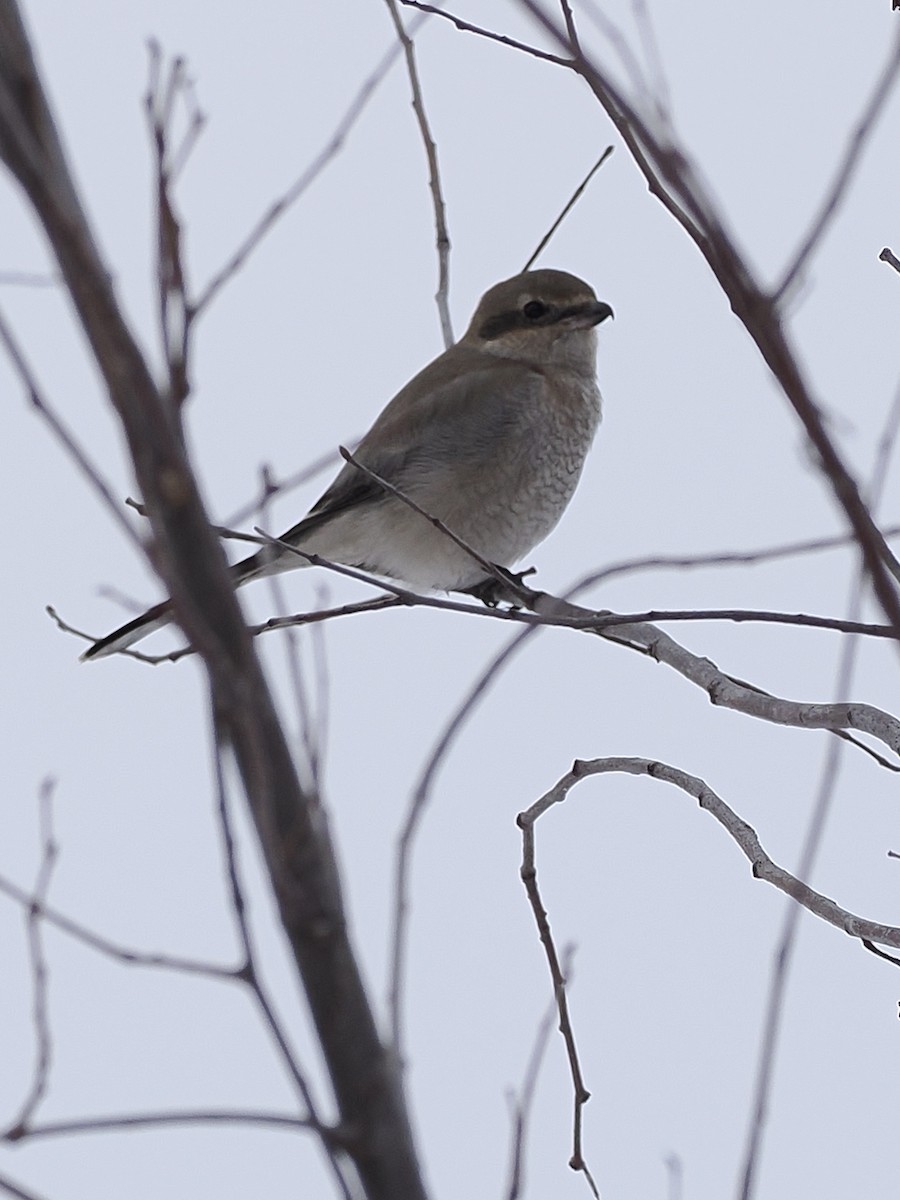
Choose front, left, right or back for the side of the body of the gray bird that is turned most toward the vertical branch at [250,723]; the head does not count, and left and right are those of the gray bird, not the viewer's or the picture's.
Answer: right

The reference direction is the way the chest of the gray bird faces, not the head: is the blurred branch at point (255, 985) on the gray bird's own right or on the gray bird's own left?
on the gray bird's own right

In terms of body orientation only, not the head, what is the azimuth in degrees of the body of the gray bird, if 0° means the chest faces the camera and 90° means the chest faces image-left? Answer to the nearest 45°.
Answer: approximately 270°
